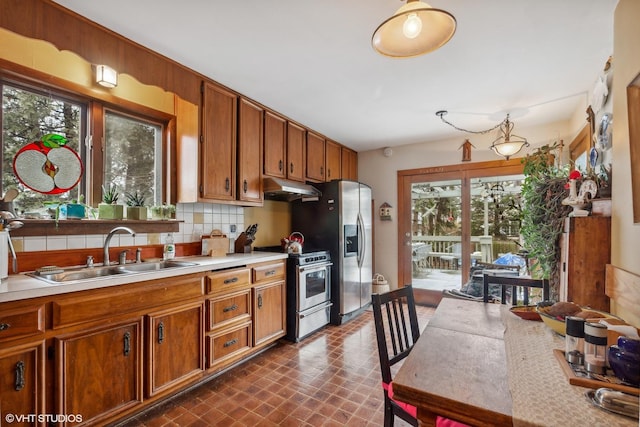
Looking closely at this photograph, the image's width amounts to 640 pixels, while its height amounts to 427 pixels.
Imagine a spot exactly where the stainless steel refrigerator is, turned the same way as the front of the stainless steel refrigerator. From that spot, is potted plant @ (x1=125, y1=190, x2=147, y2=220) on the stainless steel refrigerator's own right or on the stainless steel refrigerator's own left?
on the stainless steel refrigerator's own right

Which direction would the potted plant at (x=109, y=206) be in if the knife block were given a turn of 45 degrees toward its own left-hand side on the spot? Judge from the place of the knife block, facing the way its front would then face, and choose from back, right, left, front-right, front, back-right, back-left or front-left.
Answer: back-right

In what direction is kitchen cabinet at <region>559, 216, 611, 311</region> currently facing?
to the viewer's left

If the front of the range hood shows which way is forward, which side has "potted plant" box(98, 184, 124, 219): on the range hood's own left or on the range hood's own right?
on the range hood's own right

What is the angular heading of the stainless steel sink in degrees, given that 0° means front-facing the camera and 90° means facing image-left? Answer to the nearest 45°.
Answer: approximately 315°

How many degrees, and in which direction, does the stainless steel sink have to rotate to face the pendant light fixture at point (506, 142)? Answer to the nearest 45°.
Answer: approximately 45° to its left

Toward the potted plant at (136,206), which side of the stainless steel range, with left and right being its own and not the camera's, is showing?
right

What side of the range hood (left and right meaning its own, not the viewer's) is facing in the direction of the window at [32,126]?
right

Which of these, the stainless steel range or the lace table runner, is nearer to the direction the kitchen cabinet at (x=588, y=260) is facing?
the stainless steel range

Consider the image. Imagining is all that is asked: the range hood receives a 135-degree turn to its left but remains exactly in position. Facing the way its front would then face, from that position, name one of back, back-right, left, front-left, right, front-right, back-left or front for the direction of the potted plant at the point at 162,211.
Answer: back-left

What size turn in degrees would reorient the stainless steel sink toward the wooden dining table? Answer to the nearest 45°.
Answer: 0° — it already faces it

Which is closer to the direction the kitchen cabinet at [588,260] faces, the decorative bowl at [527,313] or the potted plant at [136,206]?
the potted plant
